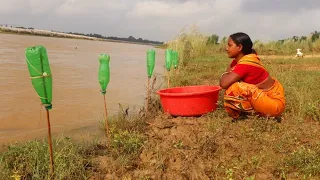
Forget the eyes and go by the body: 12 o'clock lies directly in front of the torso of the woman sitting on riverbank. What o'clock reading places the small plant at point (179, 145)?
The small plant is roughly at 10 o'clock from the woman sitting on riverbank.

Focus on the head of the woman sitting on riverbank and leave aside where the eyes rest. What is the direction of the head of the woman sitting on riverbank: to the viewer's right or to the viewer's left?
to the viewer's left

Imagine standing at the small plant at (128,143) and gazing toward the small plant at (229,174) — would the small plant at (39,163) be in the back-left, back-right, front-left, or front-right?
back-right

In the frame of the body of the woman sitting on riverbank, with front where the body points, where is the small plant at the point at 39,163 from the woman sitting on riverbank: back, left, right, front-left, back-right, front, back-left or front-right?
front-left

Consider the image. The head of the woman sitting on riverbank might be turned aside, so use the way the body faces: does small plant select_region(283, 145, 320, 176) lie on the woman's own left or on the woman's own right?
on the woman's own left

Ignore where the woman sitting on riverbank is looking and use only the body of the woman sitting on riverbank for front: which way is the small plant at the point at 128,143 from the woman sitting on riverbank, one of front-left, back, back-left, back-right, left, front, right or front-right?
front-left

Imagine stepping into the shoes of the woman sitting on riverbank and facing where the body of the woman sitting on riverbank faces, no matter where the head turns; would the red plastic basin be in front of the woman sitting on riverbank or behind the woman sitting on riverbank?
in front

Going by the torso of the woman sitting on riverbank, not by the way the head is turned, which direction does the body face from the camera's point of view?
to the viewer's left

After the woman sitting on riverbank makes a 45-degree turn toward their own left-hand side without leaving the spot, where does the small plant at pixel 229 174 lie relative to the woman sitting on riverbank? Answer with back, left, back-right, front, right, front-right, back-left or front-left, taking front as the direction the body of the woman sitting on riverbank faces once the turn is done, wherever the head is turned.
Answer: front-left

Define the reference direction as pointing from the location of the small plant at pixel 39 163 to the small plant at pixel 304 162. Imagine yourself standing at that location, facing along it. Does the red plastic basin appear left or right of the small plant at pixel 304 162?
left
